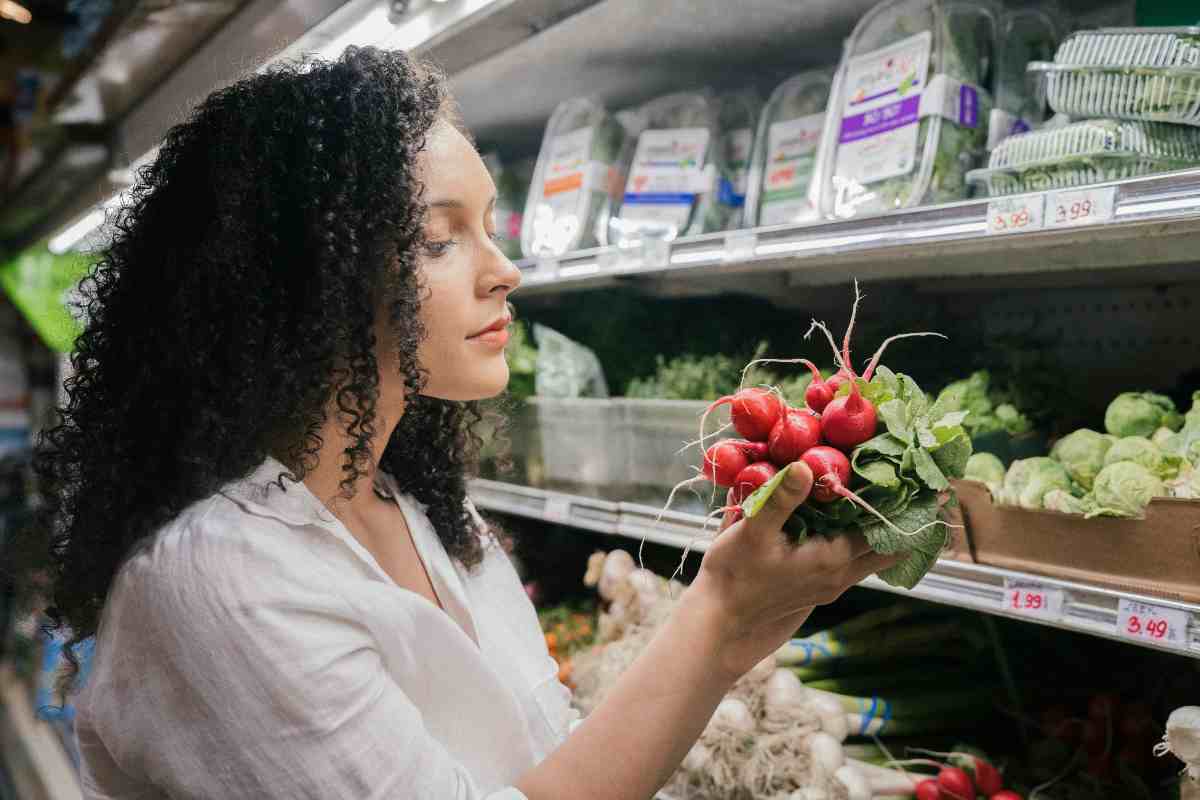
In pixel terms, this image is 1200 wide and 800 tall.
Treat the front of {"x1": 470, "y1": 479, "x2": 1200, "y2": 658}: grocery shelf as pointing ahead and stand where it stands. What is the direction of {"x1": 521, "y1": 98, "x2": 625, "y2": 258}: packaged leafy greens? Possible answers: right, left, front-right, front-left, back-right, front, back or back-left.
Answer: right

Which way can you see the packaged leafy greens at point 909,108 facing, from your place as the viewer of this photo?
facing the viewer and to the left of the viewer

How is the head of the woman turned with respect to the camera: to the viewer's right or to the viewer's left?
to the viewer's right

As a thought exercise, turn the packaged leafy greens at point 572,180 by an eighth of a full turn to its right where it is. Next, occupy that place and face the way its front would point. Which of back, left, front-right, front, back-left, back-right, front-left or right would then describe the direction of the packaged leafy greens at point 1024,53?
back-left

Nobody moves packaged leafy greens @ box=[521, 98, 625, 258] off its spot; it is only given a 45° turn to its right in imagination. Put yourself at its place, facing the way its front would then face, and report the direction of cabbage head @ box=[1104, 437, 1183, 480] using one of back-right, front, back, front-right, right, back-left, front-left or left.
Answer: back-left

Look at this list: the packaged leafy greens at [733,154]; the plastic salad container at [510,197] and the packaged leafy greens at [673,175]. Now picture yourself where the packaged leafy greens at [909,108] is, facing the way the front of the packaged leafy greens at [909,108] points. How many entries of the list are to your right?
3

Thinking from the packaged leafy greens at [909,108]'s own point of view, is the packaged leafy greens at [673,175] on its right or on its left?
on its right
